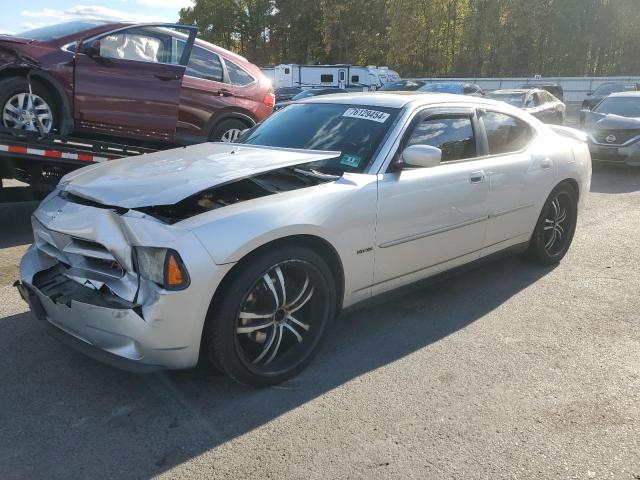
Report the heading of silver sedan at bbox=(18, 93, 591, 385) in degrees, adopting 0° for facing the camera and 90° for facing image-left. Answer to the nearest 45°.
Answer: approximately 45°

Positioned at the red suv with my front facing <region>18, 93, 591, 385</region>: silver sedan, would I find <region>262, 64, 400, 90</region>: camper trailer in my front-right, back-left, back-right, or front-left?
back-left

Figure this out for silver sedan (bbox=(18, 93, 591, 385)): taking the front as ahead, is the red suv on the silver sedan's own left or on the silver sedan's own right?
on the silver sedan's own right
